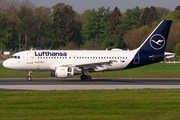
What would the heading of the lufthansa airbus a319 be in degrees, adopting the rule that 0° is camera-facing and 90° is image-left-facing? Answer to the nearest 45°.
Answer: approximately 90°
